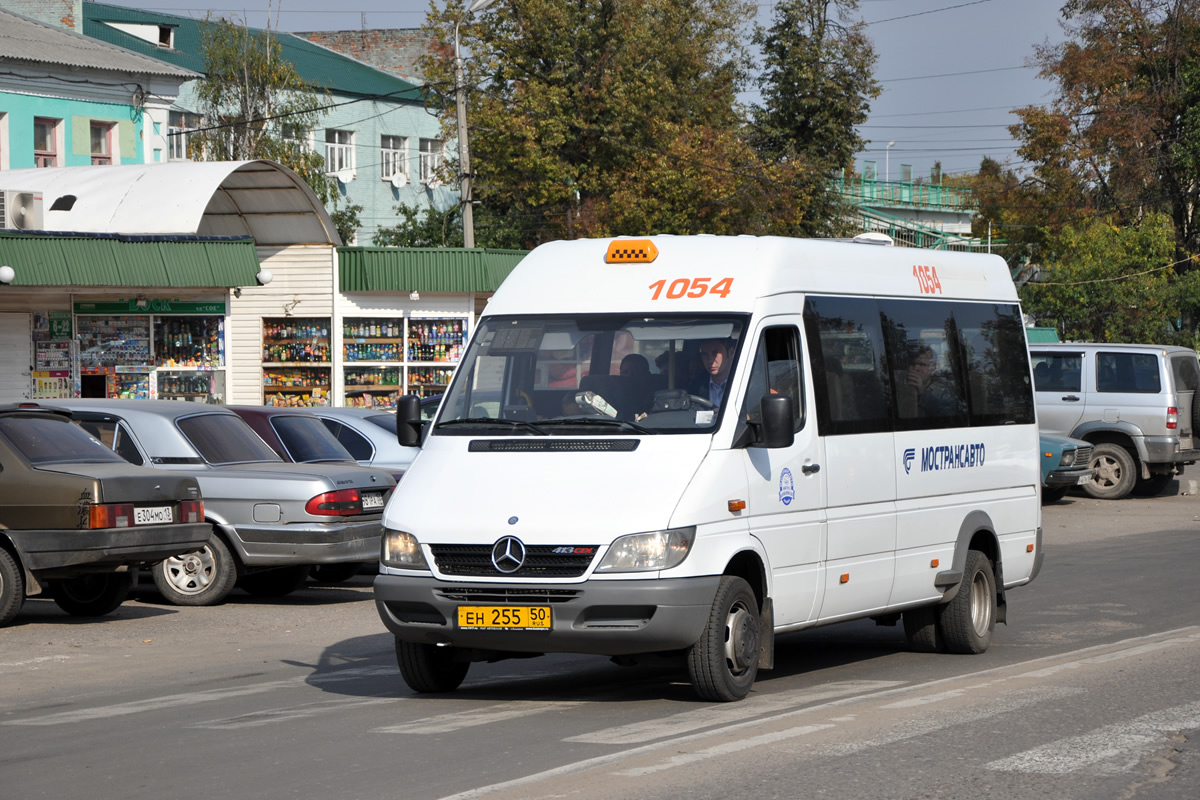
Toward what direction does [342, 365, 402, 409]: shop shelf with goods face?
toward the camera

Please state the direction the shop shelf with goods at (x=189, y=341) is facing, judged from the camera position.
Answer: facing the viewer

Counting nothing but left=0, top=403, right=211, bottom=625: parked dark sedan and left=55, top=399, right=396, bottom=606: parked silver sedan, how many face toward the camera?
0

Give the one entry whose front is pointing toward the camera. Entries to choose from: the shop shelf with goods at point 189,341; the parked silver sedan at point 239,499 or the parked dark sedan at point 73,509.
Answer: the shop shelf with goods

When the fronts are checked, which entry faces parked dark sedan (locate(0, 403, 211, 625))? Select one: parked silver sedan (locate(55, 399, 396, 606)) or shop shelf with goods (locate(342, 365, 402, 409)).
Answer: the shop shelf with goods

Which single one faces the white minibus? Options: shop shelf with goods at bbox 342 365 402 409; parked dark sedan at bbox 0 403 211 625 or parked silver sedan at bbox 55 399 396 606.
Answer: the shop shelf with goods

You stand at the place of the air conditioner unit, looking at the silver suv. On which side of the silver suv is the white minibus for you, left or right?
right

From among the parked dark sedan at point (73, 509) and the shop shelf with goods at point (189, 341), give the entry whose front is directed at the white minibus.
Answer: the shop shelf with goods

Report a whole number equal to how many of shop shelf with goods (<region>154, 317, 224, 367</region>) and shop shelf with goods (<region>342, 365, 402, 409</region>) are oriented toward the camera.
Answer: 2

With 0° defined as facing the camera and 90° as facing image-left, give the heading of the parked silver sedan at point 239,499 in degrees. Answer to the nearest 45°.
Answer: approximately 135°

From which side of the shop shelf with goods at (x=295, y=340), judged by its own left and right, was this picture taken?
front

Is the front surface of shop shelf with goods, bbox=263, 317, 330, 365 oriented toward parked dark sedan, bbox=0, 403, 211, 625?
yes

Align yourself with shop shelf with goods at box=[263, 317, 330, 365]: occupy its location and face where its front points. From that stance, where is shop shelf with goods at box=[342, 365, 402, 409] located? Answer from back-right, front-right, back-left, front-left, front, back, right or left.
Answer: left
